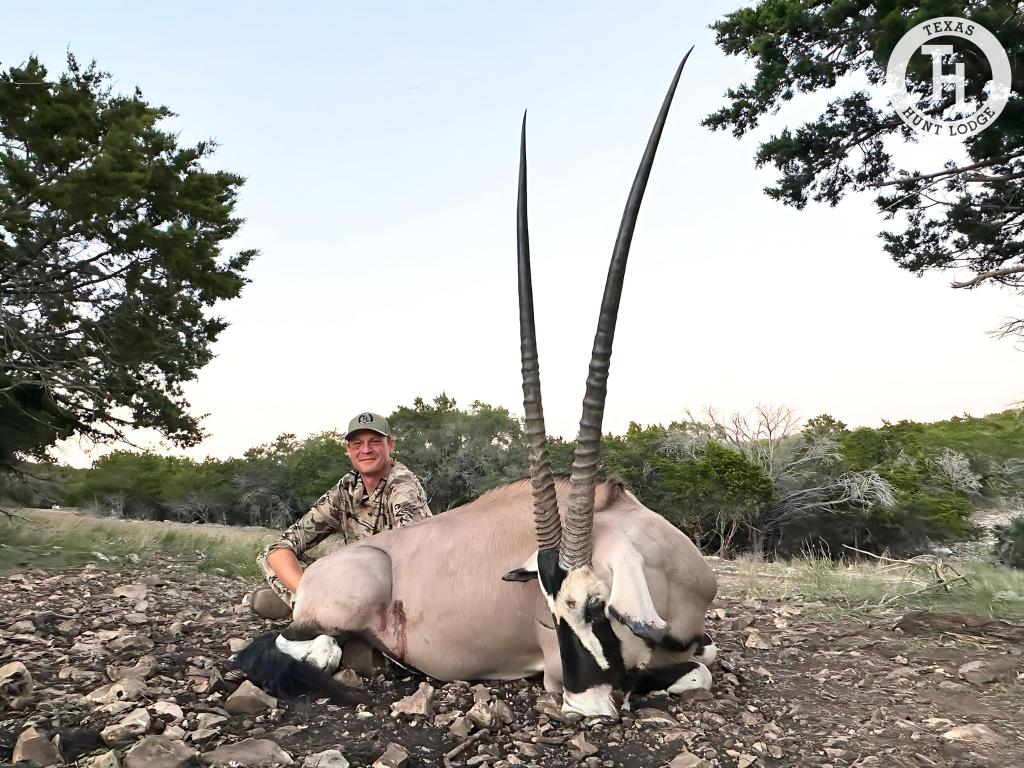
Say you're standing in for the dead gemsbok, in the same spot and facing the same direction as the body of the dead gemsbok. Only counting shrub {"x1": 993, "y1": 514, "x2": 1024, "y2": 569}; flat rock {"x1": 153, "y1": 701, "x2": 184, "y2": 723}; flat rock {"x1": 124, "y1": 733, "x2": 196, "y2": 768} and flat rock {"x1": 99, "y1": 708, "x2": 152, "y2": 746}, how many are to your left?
1

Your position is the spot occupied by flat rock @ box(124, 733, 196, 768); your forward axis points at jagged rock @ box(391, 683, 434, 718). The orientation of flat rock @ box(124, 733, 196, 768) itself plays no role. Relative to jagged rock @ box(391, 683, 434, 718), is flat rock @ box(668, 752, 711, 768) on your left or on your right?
right

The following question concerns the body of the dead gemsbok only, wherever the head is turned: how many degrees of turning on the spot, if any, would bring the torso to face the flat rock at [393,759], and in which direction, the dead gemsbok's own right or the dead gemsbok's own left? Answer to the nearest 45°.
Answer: approximately 90° to the dead gemsbok's own right

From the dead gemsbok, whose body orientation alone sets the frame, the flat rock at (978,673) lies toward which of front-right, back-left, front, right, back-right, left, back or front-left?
front-left

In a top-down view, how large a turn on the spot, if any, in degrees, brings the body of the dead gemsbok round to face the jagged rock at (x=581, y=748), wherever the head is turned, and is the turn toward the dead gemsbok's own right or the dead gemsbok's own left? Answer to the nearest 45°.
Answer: approximately 45° to the dead gemsbok's own right

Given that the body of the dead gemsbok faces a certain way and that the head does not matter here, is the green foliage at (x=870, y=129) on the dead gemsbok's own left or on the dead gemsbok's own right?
on the dead gemsbok's own left

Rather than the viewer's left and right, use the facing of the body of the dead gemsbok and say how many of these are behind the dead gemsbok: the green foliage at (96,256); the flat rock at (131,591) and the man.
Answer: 3

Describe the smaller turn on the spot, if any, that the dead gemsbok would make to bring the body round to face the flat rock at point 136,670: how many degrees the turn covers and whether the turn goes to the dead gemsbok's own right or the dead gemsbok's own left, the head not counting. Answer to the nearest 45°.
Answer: approximately 135° to the dead gemsbok's own right

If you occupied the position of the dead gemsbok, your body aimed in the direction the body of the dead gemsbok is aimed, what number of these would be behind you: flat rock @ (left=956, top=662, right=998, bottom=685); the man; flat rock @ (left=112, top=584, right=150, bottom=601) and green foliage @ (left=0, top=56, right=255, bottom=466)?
3

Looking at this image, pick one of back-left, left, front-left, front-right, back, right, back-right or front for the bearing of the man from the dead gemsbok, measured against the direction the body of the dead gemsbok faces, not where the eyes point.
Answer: back

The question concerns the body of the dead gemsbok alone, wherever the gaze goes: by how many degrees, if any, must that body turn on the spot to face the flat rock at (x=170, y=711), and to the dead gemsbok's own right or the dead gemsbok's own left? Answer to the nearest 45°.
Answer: approximately 135° to the dead gemsbok's own right

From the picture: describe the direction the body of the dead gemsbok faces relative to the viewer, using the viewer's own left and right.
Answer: facing the viewer and to the right of the viewer

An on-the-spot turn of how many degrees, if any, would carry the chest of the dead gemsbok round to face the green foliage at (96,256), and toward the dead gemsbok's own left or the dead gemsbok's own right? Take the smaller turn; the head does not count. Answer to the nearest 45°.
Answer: approximately 180°

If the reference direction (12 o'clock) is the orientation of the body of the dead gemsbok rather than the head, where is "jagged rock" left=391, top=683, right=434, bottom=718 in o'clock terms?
The jagged rock is roughly at 4 o'clock from the dead gemsbok.

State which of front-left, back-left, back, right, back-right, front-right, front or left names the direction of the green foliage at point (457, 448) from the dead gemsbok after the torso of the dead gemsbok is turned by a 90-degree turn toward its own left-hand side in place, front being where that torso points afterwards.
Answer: front-left

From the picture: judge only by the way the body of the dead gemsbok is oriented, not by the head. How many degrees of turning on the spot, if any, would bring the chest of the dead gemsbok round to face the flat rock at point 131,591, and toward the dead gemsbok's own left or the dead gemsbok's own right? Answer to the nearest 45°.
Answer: approximately 180°
